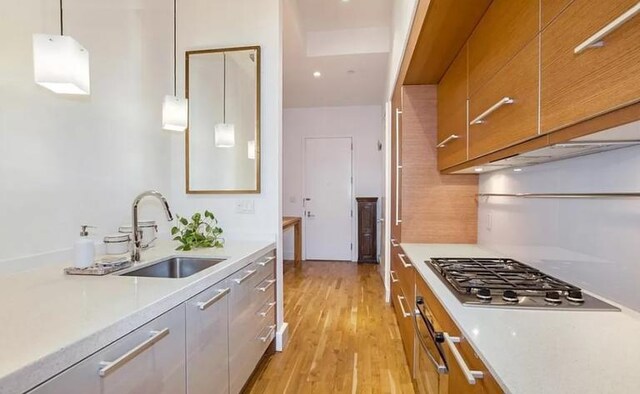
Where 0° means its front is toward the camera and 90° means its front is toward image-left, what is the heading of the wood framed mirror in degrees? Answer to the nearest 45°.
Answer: approximately 0°

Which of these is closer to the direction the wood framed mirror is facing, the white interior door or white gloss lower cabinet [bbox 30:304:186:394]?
the white gloss lower cabinet

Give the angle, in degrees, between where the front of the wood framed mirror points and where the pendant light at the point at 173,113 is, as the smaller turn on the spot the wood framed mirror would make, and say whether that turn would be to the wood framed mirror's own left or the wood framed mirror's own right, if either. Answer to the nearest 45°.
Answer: approximately 45° to the wood framed mirror's own right

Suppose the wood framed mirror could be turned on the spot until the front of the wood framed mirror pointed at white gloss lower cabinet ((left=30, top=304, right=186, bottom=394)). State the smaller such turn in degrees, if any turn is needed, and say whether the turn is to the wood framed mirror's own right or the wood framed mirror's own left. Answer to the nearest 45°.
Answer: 0° — it already faces it

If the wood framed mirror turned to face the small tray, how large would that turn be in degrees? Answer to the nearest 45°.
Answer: approximately 45° to its right

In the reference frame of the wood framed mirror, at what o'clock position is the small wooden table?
The small wooden table is roughly at 7 o'clock from the wood framed mirror.
